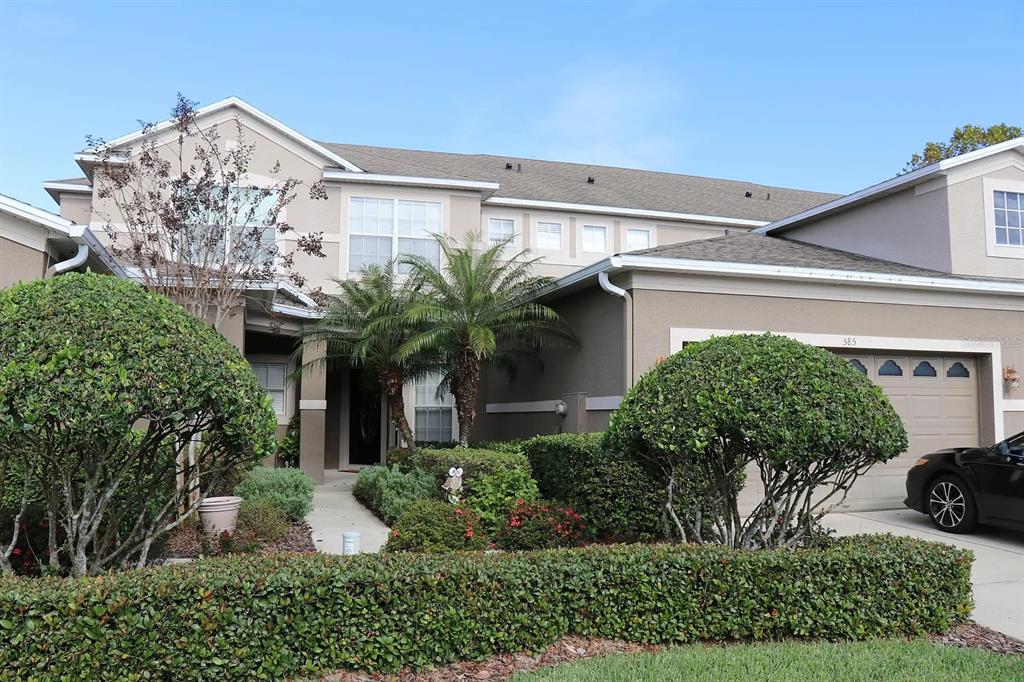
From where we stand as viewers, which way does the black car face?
facing away from the viewer and to the left of the viewer

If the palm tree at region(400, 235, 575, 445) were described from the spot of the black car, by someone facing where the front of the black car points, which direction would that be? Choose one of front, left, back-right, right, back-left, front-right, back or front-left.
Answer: front-left

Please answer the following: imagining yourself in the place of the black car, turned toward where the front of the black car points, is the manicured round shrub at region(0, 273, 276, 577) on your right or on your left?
on your left

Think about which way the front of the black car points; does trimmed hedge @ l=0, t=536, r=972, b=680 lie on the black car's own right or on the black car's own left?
on the black car's own left

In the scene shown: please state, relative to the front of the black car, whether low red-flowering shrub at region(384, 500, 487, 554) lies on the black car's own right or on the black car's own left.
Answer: on the black car's own left
